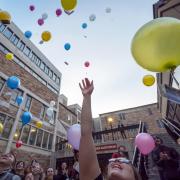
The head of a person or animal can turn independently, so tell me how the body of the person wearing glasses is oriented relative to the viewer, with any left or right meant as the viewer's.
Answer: facing the viewer and to the left of the viewer

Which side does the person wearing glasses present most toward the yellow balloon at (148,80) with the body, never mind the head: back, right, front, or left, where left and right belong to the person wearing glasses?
back
